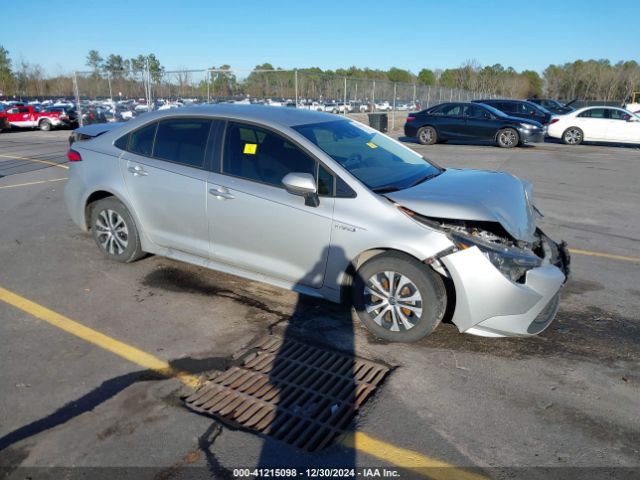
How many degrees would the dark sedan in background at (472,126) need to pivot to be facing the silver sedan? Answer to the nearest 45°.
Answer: approximately 90° to its right

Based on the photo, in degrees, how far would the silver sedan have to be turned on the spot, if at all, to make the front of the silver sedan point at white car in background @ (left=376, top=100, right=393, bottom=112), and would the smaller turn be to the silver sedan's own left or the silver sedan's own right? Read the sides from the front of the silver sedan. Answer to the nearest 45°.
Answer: approximately 135° to the silver sedan's own left

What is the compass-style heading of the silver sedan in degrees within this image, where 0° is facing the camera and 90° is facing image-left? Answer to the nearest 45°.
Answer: approximately 315°

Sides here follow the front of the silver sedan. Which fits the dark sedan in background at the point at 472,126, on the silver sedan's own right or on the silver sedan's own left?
on the silver sedan's own left

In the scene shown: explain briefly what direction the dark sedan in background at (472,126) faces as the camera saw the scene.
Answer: facing to the right of the viewer

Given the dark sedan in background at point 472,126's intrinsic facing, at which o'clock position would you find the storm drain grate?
The storm drain grate is roughly at 3 o'clock from the dark sedan in background.
